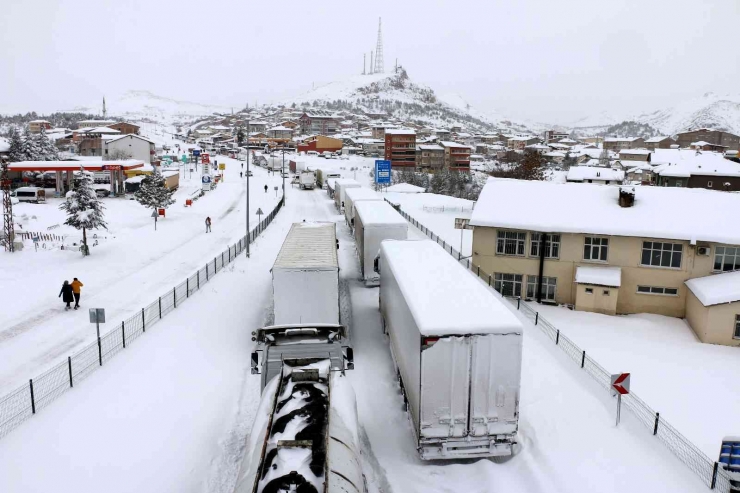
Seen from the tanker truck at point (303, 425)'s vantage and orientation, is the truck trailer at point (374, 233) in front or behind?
in front

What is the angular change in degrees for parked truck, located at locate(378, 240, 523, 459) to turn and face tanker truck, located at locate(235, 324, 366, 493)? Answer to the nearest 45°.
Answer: approximately 135° to its left

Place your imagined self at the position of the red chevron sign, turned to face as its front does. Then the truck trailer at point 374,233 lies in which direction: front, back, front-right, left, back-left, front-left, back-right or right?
back-right

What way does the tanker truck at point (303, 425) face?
away from the camera

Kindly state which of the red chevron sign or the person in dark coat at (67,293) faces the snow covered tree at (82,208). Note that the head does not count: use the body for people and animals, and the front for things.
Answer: the person in dark coat

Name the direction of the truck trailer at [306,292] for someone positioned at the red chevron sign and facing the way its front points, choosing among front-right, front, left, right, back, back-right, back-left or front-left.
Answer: right

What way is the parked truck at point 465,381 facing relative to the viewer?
away from the camera

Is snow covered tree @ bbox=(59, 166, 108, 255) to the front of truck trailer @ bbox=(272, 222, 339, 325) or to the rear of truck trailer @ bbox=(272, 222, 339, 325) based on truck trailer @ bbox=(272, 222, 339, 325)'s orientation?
to the front

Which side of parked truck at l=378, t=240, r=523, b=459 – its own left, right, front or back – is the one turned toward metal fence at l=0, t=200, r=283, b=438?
left

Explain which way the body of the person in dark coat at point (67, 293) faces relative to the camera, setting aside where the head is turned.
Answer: away from the camera

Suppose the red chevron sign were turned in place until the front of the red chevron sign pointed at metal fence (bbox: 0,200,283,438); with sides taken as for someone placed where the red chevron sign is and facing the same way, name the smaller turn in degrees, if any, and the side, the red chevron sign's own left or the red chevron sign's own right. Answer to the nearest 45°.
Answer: approximately 90° to the red chevron sign's own right

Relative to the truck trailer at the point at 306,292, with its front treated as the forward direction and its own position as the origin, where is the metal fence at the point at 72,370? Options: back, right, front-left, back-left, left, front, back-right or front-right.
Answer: left

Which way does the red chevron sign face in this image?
toward the camera

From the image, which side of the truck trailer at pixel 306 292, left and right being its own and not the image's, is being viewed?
back

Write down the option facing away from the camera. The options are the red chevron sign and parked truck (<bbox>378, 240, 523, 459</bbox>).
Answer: the parked truck
